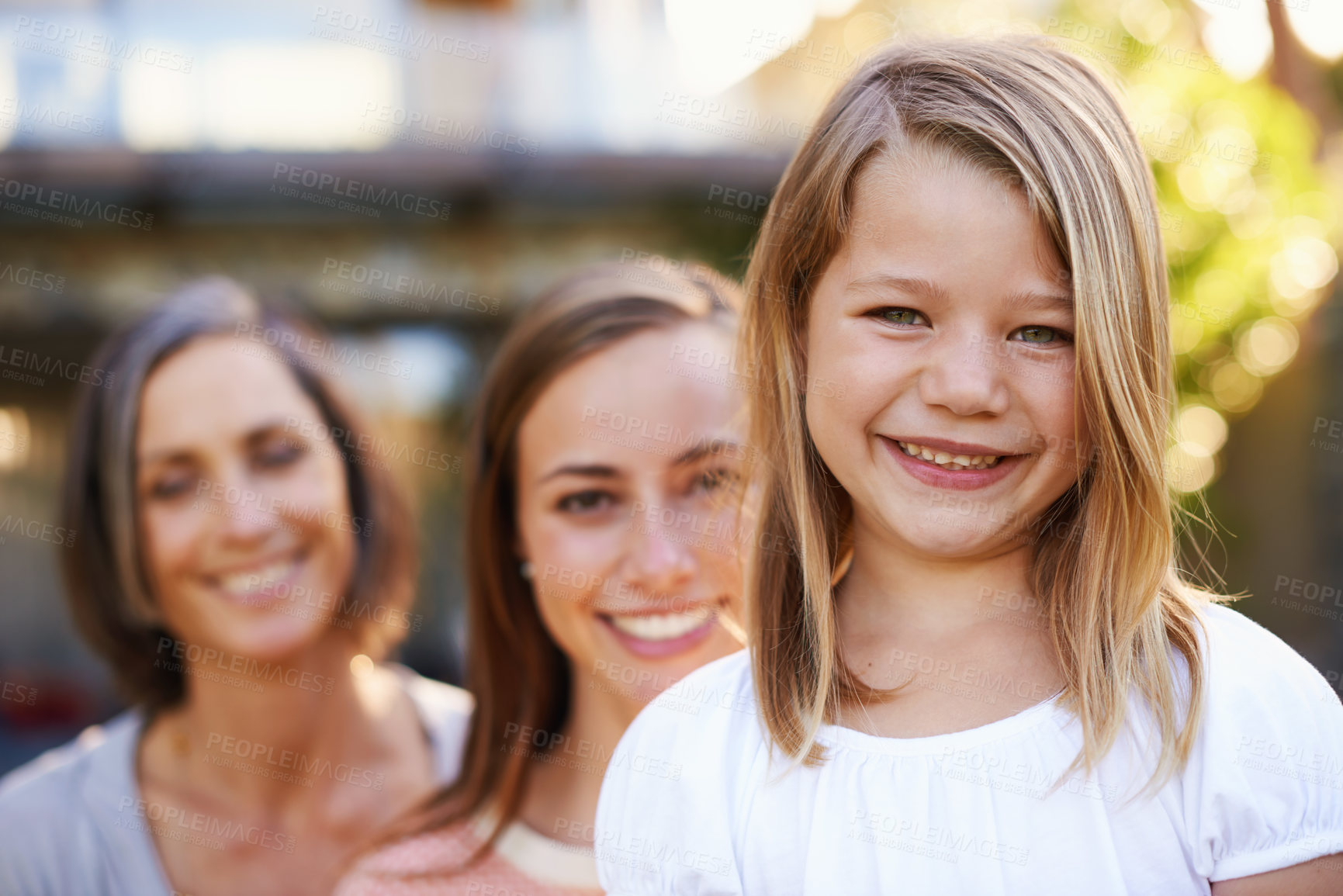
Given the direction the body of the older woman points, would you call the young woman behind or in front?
in front

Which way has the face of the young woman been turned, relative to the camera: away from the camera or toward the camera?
toward the camera

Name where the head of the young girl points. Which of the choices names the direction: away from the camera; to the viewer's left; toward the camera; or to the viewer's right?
toward the camera

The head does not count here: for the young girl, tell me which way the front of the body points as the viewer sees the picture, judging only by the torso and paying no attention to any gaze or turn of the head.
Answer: toward the camera

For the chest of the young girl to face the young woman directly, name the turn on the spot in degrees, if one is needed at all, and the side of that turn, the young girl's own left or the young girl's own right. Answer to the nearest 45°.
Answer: approximately 135° to the young girl's own right

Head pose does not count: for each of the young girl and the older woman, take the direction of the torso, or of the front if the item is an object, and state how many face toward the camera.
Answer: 2

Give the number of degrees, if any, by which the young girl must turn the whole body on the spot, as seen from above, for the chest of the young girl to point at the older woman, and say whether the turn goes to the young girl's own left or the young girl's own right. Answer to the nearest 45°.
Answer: approximately 135° to the young girl's own right

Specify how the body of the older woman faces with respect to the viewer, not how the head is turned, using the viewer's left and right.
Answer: facing the viewer

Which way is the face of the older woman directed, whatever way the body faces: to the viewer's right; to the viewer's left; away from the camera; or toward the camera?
toward the camera

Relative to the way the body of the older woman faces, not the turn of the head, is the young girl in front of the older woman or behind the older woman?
in front
